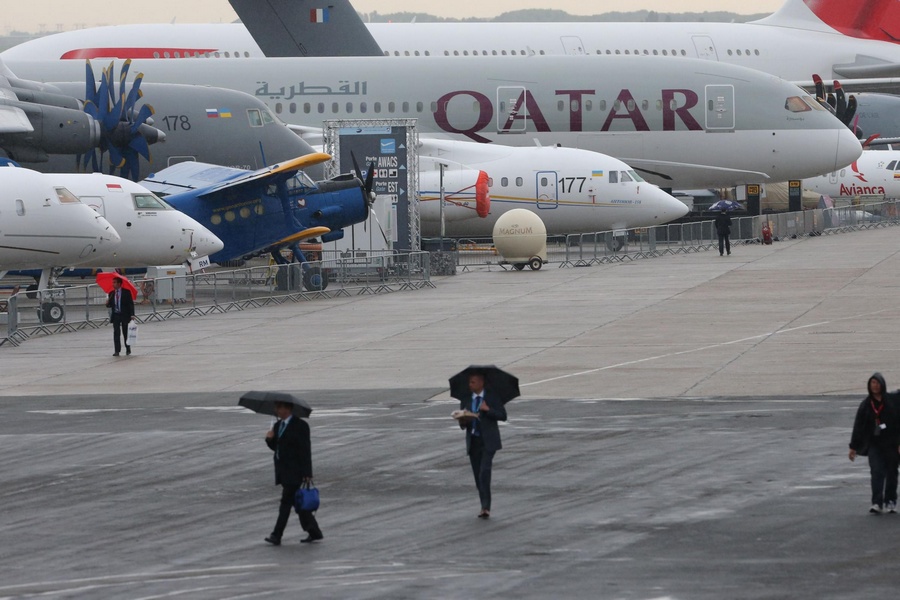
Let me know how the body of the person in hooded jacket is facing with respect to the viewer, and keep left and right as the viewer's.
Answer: facing the viewer

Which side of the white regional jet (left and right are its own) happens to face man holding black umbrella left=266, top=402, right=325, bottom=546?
right

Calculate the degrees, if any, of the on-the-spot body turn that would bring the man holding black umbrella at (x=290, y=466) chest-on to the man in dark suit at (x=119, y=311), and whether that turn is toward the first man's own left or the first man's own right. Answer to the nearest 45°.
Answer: approximately 135° to the first man's own right

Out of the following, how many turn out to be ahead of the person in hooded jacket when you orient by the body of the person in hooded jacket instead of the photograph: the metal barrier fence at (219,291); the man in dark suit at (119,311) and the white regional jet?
0

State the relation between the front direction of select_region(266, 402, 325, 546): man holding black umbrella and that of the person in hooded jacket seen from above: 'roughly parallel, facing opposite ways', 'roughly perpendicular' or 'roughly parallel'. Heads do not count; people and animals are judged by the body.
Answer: roughly parallel

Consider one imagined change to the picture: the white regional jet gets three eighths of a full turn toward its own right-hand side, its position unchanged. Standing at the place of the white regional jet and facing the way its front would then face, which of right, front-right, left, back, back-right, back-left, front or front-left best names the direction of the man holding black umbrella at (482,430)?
front-left

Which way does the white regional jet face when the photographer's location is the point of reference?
facing to the right of the viewer

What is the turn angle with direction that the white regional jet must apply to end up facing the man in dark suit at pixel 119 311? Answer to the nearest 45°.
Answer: approximately 90° to its right

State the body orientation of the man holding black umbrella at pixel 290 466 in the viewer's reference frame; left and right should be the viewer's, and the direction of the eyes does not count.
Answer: facing the viewer and to the left of the viewer

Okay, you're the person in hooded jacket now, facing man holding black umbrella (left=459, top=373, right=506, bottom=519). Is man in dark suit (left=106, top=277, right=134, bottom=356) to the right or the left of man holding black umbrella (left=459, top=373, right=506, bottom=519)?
right

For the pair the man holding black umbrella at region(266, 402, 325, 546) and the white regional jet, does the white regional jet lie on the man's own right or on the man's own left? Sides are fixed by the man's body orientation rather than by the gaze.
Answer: on the man's own right

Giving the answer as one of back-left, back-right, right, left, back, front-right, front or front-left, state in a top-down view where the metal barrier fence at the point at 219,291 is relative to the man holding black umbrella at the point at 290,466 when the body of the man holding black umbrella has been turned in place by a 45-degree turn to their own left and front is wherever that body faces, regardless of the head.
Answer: back

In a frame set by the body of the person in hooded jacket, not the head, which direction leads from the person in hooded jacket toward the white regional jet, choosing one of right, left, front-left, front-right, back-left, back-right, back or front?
back-right
